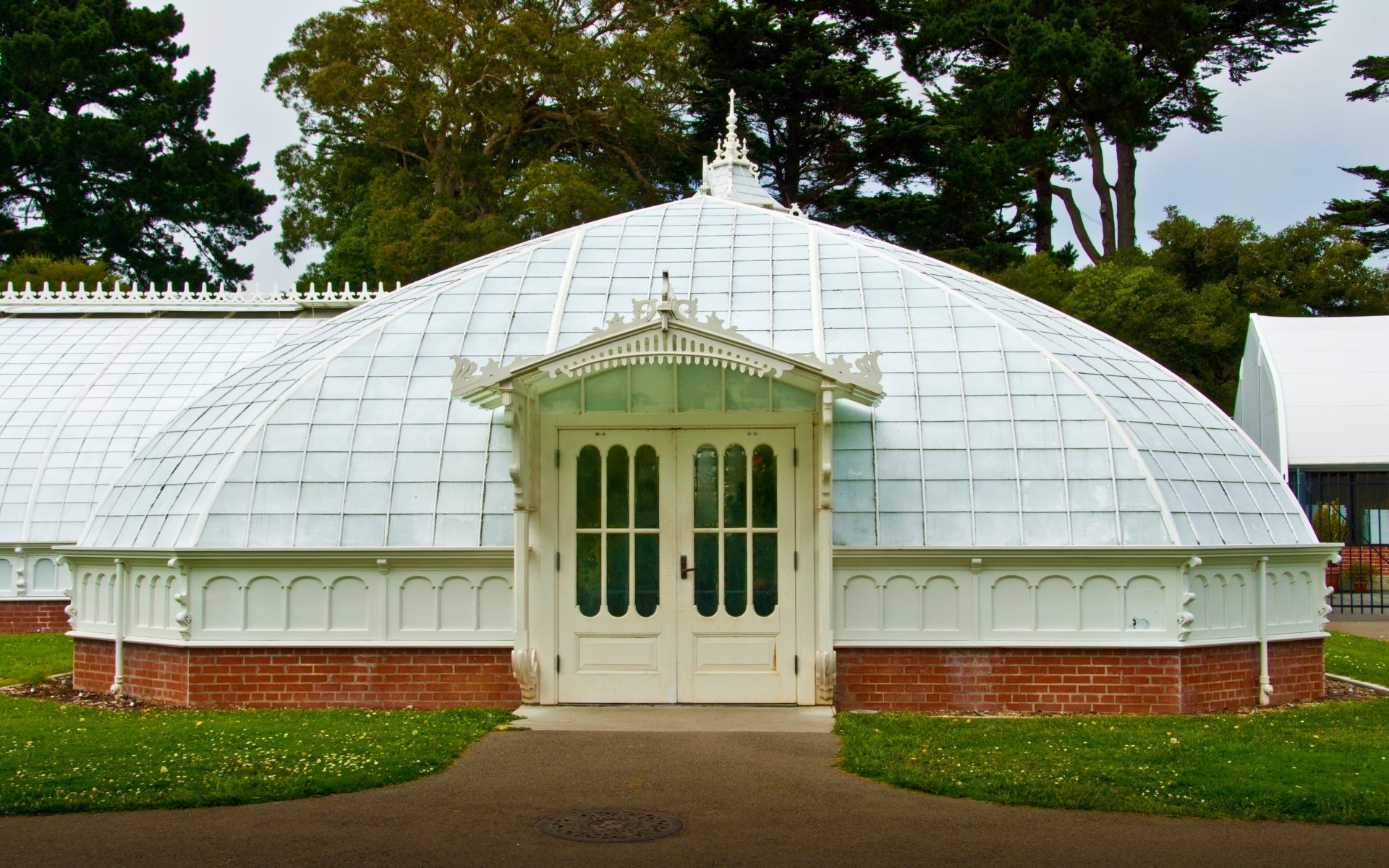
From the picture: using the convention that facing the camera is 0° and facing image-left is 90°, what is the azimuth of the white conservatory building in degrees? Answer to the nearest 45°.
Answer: approximately 0°

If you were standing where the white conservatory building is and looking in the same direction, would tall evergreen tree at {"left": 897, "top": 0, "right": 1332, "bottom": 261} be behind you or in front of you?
behind

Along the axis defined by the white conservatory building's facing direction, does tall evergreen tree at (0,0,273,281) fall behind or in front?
behind

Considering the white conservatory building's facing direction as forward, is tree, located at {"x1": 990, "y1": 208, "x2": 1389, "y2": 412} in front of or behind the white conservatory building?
behind

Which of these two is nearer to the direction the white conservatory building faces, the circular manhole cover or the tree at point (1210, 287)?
the circular manhole cover

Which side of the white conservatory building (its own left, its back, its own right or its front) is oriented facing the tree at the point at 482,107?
back

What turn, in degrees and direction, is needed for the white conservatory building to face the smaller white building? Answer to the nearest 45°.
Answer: approximately 135° to its left

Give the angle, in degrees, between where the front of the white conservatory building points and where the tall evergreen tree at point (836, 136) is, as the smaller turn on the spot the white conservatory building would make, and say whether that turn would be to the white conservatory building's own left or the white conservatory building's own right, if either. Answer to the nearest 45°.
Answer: approximately 180°
